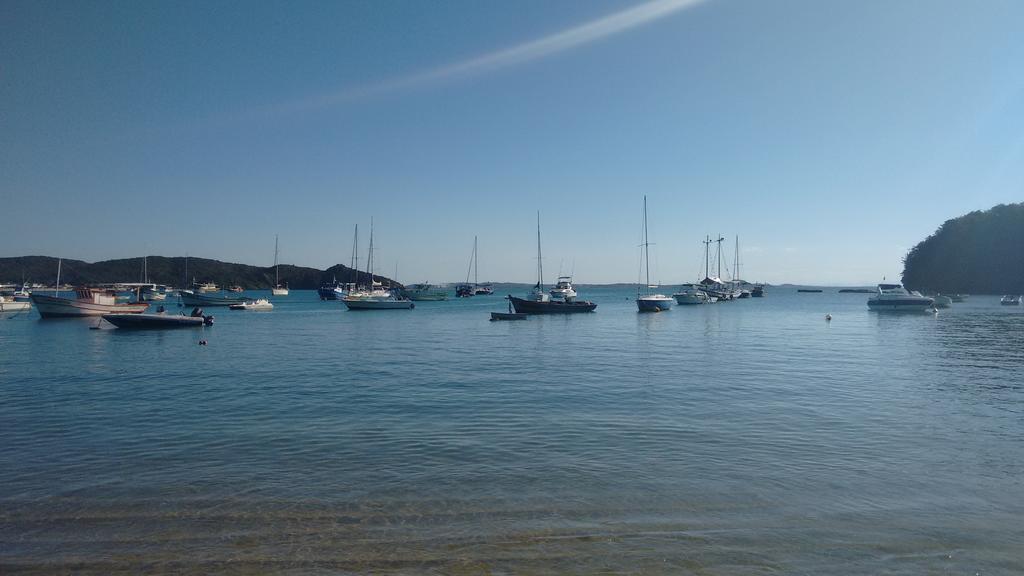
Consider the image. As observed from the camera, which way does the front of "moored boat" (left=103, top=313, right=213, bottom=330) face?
facing to the left of the viewer
